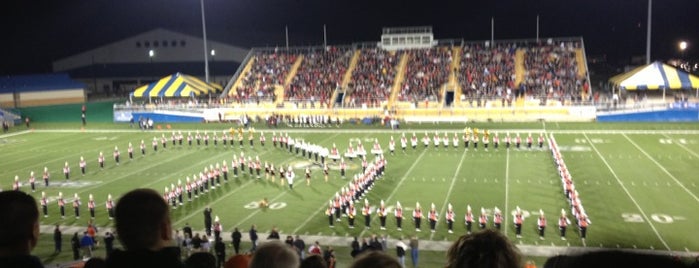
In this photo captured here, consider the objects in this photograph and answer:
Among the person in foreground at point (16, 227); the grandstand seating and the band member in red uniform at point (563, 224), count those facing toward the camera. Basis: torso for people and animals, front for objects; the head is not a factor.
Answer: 2

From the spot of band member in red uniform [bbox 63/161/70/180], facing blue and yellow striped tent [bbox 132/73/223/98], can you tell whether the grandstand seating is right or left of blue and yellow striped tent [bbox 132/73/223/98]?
right

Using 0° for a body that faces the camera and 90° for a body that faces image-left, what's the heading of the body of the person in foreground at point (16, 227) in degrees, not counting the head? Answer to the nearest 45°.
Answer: approximately 180°

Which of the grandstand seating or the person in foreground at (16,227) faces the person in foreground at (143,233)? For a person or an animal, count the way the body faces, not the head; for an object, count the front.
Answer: the grandstand seating

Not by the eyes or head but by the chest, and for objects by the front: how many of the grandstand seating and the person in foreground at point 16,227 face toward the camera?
1

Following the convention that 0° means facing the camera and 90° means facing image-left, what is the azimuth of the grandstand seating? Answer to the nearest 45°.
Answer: approximately 0°

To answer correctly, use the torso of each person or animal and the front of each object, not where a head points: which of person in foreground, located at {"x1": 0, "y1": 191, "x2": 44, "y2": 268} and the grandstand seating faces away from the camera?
the person in foreground

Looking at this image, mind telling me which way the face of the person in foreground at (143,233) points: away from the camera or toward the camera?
away from the camera

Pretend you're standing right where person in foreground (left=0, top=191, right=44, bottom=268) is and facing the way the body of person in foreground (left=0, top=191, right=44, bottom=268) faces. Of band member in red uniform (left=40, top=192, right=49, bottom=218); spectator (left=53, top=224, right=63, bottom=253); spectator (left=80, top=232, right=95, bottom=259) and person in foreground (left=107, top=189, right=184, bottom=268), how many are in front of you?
3
